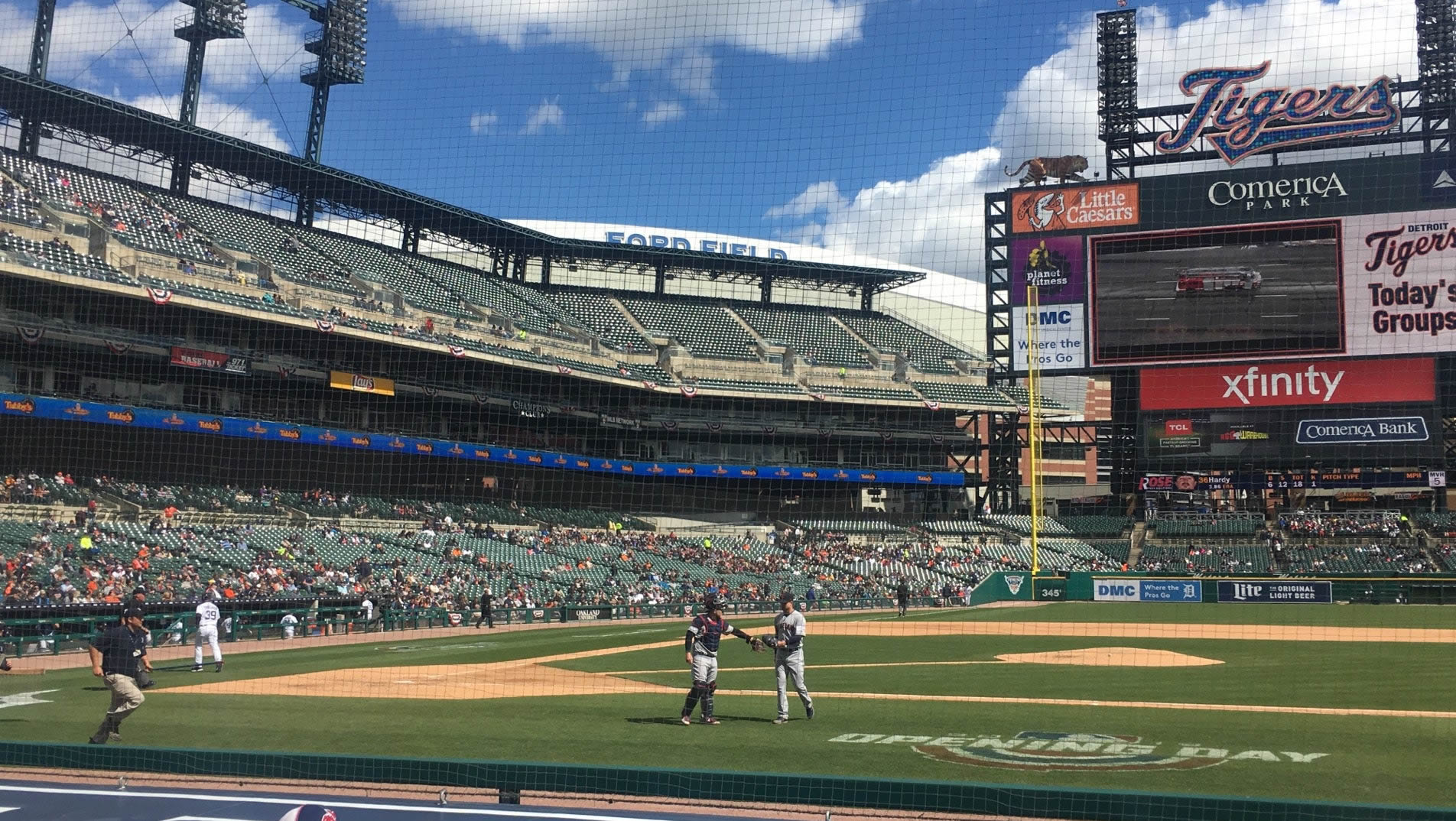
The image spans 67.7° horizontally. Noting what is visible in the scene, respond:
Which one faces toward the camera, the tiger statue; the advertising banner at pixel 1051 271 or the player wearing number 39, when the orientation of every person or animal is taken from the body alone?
the advertising banner

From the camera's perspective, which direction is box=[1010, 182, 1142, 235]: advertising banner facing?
toward the camera

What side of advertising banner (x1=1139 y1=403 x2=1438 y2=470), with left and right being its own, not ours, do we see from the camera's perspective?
front

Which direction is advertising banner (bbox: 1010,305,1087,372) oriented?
toward the camera

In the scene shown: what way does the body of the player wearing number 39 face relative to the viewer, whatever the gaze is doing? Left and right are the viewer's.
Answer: facing away from the viewer

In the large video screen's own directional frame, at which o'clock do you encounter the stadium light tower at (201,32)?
The stadium light tower is roughly at 2 o'clock from the large video screen.

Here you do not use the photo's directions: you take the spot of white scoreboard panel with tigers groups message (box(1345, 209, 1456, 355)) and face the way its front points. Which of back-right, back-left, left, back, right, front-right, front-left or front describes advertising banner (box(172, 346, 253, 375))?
front-right

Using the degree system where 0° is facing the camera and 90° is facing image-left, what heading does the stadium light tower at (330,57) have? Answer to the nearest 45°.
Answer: approximately 315°

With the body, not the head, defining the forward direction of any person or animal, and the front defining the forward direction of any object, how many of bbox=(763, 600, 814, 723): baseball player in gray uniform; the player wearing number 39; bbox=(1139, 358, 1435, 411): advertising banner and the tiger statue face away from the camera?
1
